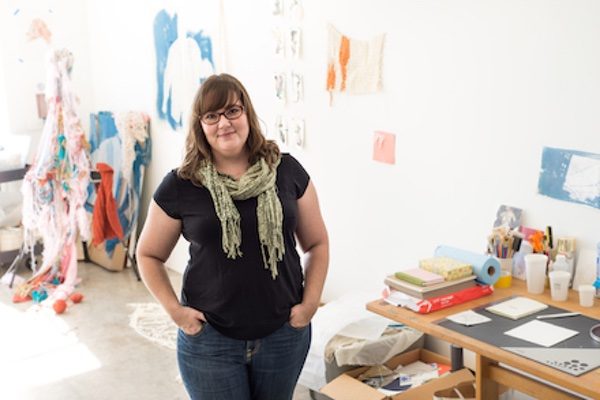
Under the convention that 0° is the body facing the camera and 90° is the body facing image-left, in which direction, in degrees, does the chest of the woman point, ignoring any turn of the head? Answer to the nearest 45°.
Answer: approximately 0°

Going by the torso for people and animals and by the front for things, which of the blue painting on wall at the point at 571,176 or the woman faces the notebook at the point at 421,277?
the blue painting on wall

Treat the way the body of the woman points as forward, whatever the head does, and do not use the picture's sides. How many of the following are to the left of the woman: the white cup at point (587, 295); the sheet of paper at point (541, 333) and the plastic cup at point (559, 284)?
3

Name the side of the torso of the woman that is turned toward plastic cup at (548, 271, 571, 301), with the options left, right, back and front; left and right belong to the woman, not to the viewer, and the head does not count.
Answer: left

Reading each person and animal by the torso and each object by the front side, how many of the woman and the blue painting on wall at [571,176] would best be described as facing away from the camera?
0

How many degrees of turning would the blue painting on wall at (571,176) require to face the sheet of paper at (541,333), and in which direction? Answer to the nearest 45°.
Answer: approximately 45° to its left

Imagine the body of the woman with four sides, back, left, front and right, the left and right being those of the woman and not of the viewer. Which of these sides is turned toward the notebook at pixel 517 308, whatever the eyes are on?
left

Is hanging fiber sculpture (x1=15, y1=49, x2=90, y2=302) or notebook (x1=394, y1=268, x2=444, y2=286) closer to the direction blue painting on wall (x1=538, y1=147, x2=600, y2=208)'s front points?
the notebook

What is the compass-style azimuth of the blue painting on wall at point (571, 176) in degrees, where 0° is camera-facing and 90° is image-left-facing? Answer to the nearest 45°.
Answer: approximately 45°
